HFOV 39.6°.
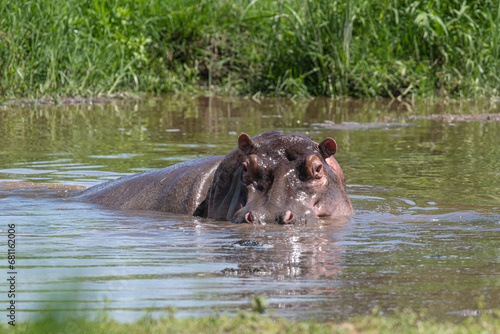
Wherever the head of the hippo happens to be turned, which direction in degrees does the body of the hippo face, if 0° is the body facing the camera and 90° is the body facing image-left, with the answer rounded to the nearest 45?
approximately 315°
